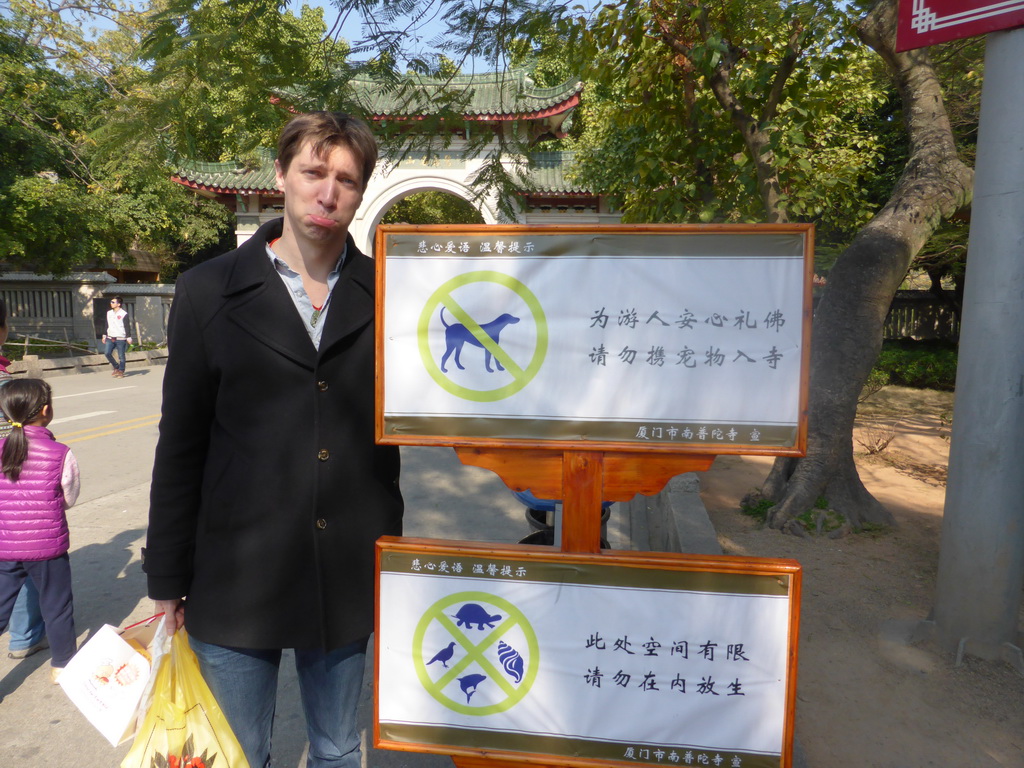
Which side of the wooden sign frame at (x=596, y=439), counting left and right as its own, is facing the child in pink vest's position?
right

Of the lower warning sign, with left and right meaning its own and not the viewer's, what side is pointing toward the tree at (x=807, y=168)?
back

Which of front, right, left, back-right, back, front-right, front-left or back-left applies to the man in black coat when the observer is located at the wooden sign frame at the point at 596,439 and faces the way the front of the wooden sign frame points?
right

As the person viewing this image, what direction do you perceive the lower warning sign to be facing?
facing the viewer

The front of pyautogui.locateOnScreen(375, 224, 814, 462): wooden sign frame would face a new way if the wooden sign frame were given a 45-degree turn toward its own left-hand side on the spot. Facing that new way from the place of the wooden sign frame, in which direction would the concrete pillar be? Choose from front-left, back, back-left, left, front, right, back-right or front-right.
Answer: left

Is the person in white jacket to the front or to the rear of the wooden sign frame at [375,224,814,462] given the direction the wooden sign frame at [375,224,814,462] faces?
to the rear

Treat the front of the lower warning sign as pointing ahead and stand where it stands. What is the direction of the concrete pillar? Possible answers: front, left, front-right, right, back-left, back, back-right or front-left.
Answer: back-left

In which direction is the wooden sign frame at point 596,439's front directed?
toward the camera

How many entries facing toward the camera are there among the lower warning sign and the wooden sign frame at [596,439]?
2

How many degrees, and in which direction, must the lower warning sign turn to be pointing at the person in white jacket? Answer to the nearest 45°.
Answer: approximately 135° to its right

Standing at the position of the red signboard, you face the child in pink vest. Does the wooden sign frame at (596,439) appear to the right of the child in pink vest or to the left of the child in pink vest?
left

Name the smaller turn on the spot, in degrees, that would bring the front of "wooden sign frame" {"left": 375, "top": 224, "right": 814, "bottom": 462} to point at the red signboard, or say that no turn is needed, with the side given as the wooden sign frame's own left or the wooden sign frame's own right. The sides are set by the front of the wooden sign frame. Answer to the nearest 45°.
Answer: approximately 135° to the wooden sign frame's own left
